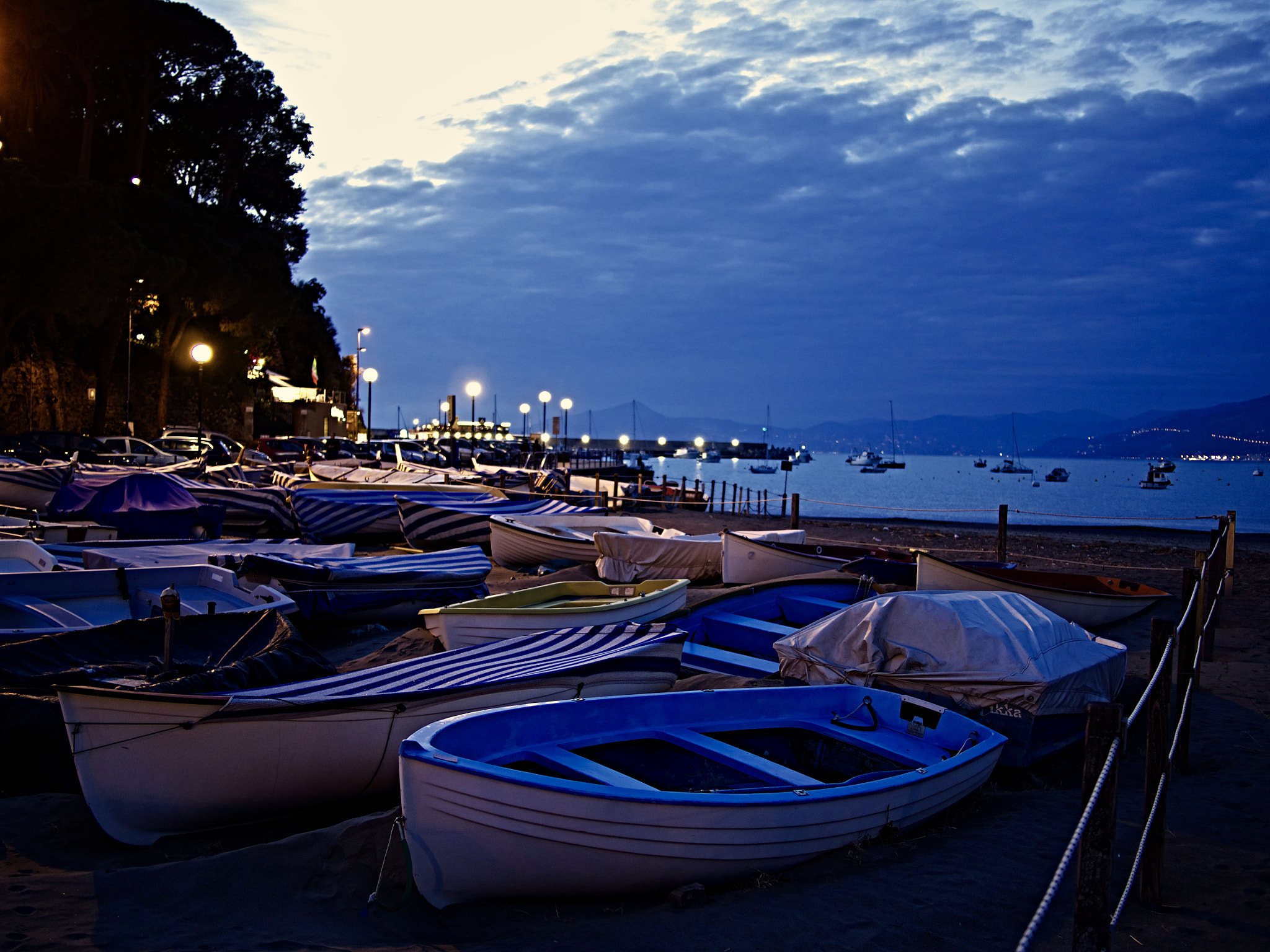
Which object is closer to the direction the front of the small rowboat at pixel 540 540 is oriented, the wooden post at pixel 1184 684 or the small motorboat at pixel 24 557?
the small motorboat

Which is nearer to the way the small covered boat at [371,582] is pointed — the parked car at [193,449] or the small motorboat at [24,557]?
the small motorboat

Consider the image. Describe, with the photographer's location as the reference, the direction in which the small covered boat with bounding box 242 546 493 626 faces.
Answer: facing the viewer and to the left of the viewer
